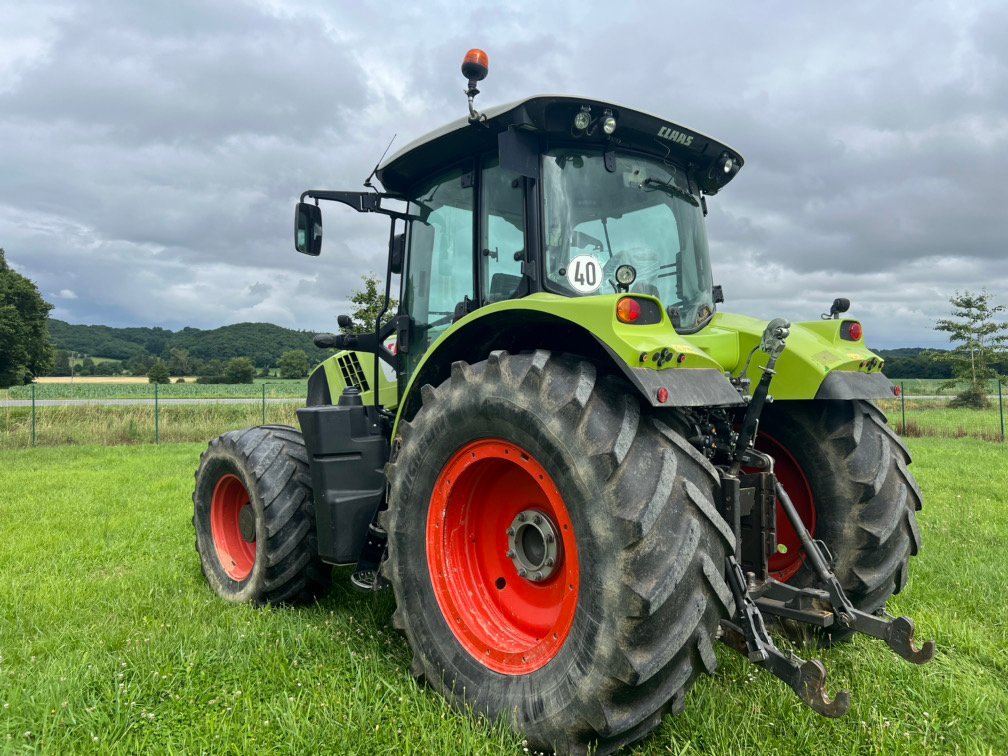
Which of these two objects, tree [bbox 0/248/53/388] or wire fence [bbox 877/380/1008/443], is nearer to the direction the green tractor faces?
the tree

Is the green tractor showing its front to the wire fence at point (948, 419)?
no

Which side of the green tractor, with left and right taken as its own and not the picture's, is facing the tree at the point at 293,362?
front

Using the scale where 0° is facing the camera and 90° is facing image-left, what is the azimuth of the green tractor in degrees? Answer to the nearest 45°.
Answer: approximately 135°

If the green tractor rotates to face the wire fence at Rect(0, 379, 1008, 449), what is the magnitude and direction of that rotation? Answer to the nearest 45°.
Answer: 0° — it already faces it

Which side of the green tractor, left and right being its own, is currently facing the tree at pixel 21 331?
front

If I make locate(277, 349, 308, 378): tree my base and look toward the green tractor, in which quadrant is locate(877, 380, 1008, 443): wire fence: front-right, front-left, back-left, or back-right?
front-left
